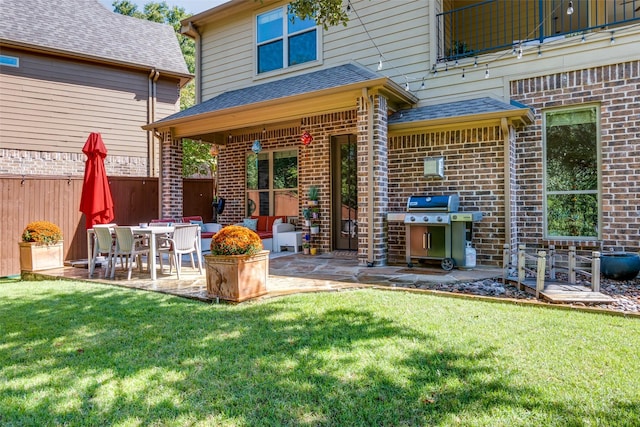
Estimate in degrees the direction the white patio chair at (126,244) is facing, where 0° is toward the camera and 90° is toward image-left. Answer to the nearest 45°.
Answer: approximately 225°

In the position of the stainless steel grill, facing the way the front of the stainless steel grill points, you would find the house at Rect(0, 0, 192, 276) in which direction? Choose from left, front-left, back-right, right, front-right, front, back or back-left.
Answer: front-right

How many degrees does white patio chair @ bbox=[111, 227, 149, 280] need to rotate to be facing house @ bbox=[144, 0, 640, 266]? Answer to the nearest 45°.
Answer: approximately 45° to its right

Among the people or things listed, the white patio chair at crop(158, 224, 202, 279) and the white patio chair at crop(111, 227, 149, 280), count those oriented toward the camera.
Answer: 0

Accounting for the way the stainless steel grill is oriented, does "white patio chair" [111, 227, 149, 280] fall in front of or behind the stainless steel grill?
in front

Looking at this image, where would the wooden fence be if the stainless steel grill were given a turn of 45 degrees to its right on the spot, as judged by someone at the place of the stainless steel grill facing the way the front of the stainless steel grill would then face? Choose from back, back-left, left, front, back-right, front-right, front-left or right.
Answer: front

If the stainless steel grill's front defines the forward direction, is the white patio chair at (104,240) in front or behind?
in front

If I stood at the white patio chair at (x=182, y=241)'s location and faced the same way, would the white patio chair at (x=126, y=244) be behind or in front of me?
in front

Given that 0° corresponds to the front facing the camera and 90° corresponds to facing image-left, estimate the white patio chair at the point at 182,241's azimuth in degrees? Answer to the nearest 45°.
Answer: approximately 135°

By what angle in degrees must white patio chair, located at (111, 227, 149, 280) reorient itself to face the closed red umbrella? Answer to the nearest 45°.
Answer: approximately 45° to its left

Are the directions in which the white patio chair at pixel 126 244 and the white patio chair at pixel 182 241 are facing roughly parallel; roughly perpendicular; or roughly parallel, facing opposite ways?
roughly perpendicular

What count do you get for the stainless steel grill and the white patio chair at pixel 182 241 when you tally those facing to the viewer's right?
0

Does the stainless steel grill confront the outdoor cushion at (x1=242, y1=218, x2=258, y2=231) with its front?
no

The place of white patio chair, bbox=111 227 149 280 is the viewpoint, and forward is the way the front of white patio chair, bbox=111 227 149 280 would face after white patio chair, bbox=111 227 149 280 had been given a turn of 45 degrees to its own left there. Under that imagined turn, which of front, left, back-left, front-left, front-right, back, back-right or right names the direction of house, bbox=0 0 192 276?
front

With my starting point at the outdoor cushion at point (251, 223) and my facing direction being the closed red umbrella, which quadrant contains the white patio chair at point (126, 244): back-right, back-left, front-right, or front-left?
front-left

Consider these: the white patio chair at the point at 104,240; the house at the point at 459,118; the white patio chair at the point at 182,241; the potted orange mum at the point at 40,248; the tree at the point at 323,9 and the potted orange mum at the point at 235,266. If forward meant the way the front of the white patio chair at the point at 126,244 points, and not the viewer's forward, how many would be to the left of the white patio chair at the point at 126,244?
2

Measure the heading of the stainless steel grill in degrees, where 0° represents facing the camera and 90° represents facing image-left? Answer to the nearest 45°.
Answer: approximately 45°

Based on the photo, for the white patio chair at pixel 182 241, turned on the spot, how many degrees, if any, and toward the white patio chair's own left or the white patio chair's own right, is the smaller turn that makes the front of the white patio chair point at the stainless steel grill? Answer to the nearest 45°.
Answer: approximately 135° to the white patio chair's own right
